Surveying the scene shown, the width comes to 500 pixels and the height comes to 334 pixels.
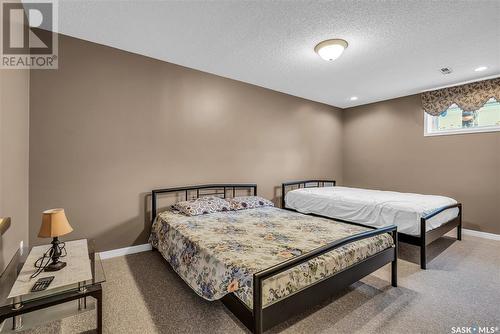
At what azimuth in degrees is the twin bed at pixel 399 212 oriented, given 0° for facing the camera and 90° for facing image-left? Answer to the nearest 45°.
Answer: approximately 315°

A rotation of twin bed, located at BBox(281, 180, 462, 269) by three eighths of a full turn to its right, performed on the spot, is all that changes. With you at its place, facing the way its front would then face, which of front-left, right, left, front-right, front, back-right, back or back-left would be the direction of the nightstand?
front-left

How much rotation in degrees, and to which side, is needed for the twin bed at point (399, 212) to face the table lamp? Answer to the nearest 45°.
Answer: approximately 90° to its right
